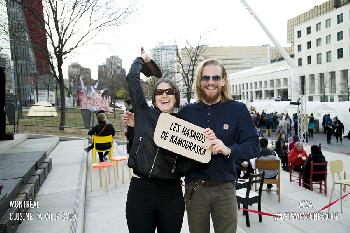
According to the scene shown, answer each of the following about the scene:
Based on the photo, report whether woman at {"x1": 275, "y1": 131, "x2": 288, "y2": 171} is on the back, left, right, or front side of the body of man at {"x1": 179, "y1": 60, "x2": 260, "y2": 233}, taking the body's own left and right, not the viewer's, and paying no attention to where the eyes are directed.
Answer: back

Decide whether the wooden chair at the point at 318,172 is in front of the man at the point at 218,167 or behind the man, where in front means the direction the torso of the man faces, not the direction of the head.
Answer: behind

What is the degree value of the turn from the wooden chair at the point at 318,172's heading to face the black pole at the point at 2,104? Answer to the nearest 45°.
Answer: approximately 45° to its left

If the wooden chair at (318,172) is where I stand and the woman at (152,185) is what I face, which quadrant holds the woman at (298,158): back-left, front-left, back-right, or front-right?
back-right

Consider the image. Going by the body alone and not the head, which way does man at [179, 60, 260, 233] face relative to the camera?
toward the camera
